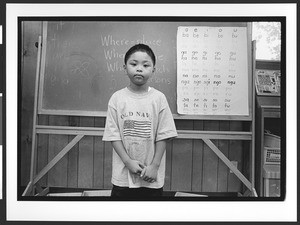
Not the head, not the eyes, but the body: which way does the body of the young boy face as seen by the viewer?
toward the camera

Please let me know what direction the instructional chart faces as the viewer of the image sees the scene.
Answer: facing the viewer

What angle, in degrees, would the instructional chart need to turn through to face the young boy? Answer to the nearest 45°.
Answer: approximately 45° to its right

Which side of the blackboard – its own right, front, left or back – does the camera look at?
front

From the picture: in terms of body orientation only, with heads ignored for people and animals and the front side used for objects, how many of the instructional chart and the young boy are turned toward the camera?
2
